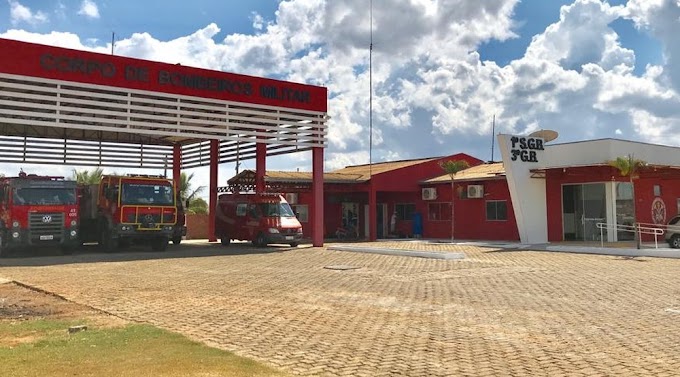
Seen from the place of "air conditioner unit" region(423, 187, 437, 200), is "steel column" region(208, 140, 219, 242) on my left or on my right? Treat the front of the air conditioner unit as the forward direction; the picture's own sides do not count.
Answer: on my right

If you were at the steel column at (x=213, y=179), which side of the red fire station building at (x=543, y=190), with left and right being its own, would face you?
right

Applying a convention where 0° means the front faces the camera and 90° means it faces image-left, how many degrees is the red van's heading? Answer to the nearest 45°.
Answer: approximately 315°

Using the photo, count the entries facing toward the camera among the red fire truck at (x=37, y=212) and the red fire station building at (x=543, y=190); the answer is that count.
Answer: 2

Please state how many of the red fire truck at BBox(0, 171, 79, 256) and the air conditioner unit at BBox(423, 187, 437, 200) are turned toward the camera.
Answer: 2

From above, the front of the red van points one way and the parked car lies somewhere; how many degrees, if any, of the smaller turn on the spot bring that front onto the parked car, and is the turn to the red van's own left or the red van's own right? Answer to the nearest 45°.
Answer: approximately 45° to the red van's own left

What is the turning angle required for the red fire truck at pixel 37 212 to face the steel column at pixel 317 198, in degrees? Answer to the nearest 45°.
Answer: approximately 90° to its left

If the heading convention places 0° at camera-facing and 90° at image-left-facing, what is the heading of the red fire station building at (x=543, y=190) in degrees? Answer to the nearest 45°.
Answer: approximately 0°

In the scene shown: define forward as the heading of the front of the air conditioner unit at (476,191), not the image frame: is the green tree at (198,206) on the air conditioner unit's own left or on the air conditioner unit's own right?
on the air conditioner unit's own right

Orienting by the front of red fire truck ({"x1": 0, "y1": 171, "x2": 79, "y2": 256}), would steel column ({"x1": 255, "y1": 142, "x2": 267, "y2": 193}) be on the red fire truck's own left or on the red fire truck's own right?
on the red fire truck's own left

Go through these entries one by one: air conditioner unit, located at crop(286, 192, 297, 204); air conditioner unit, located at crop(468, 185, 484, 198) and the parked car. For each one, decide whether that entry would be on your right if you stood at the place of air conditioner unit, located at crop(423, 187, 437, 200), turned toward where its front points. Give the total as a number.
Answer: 1
